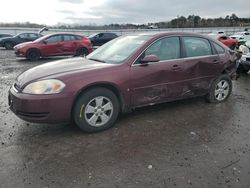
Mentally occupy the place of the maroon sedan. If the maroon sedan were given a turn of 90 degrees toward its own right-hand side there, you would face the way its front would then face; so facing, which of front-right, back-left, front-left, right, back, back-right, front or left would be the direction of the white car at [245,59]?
right

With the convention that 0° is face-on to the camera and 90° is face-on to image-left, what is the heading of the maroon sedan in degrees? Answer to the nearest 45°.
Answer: approximately 45°

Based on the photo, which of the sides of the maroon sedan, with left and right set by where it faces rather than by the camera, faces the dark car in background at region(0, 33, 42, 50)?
right

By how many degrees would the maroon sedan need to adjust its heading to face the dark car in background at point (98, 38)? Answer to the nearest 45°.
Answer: approximately 135° to its right

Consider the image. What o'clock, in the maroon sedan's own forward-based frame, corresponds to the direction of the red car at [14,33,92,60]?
The red car is roughly at 4 o'clock from the maroon sedan.
